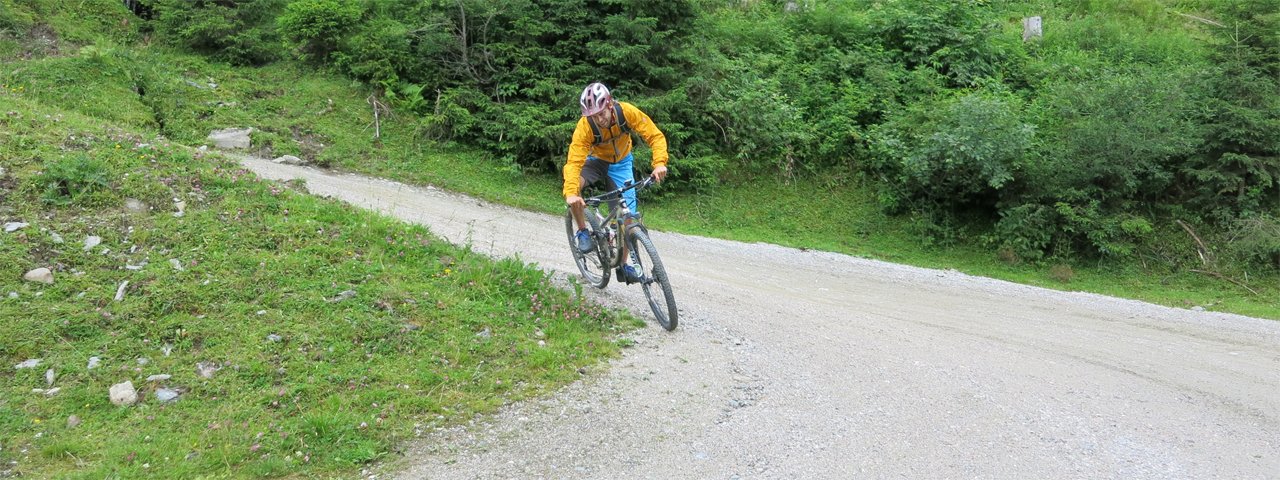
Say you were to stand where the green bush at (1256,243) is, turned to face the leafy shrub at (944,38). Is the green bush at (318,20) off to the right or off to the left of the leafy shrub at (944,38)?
left

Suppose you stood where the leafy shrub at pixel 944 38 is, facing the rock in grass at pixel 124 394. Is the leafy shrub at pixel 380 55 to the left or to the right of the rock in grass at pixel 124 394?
right

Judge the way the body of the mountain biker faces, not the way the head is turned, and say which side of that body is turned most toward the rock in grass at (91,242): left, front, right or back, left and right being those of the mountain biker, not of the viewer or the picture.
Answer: right

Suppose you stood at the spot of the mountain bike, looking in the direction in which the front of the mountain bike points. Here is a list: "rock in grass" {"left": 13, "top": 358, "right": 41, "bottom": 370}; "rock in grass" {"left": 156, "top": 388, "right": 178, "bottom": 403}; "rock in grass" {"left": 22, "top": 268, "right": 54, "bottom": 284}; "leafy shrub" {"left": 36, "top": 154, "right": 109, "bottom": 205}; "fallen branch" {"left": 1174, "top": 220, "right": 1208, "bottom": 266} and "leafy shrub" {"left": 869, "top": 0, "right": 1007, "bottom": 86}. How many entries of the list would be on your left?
2

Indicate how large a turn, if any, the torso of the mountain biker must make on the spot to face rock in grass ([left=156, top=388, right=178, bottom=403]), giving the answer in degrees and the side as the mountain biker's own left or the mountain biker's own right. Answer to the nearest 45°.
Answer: approximately 45° to the mountain biker's own right

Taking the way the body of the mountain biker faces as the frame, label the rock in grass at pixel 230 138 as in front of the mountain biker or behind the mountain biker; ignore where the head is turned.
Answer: behind

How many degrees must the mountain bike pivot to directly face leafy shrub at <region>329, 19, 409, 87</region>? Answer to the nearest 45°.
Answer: approximately 180°

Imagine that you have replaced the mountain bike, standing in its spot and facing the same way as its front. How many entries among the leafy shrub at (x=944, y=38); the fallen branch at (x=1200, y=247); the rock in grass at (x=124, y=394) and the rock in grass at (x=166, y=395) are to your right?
2

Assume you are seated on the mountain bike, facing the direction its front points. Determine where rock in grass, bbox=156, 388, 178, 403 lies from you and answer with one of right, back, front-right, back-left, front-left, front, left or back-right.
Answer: right

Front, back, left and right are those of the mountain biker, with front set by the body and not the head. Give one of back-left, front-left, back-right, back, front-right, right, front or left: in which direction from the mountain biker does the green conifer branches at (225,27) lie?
back-right

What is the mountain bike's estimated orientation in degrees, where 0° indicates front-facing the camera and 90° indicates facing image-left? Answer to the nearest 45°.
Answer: approximately 315°

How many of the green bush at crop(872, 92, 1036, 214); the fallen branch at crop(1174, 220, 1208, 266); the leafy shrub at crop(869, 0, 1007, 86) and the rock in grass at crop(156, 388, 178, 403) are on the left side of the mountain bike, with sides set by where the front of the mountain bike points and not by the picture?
3

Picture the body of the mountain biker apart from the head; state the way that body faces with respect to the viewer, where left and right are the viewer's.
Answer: facing the viewer

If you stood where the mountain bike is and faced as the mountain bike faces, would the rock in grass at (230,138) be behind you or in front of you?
behind

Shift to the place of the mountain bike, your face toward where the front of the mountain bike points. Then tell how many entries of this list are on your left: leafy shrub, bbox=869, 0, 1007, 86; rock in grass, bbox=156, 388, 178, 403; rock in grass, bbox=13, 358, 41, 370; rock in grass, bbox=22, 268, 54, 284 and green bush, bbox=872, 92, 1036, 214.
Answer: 2
